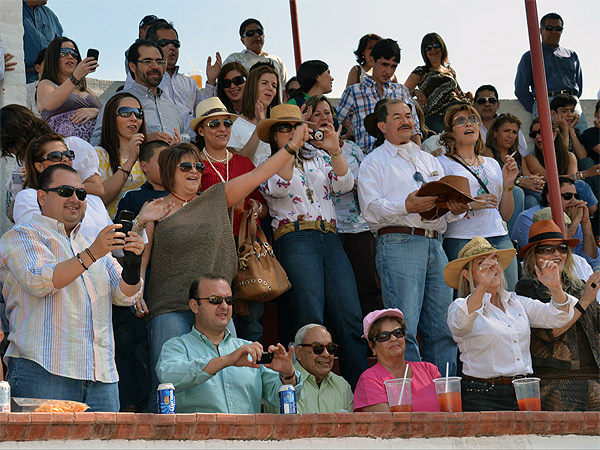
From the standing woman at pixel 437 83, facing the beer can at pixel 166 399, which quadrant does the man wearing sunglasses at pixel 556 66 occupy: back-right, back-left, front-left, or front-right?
back-left

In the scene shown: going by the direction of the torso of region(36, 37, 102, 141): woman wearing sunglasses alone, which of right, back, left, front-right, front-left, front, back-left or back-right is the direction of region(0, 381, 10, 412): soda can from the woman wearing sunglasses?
front-right

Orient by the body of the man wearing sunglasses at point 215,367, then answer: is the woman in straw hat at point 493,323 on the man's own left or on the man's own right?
on the man's own left

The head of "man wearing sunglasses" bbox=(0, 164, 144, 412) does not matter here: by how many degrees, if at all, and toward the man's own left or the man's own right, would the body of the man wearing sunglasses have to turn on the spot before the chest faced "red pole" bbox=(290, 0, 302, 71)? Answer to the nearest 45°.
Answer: approximately 90° to the man's own left

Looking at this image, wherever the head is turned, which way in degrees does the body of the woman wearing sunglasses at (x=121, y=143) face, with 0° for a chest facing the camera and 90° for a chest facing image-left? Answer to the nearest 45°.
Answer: approximately 315°

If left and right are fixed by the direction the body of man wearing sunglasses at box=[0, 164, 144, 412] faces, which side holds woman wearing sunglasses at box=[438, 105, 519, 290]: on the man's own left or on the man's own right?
on the man's own left

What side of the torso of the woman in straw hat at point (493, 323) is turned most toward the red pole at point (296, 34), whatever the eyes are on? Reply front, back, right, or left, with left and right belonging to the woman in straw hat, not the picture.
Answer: back
